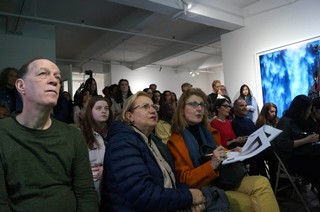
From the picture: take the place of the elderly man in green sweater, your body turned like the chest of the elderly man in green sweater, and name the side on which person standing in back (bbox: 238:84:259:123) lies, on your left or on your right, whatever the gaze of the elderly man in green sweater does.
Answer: on your left

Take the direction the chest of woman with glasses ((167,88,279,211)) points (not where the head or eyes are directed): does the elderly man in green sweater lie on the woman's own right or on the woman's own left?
on the woman's own right

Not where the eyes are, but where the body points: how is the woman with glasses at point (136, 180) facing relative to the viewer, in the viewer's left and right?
facing the viewer and to the right of the viewer

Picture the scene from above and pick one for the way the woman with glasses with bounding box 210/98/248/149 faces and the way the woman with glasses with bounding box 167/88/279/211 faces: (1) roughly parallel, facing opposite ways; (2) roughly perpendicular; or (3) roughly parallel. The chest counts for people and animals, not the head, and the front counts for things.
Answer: roughly parallel

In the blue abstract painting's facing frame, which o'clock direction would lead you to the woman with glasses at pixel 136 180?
The woman with glasses is roughly at 11 o'clock from the blue abstract painting.

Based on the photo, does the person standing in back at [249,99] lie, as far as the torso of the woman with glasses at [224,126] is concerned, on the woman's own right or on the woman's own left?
on the woman's own left

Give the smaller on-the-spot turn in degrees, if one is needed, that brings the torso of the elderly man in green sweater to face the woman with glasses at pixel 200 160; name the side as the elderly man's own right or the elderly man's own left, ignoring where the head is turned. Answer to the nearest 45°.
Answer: approximately 45° to the elderly man's own left

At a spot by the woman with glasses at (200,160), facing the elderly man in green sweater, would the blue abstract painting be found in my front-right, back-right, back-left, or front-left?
back-right

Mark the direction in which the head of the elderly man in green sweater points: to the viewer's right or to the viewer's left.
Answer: to the viewer's right

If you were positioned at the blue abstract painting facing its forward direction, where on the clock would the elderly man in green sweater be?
The elderly man in green sweater is roughly at 11 o'clock from the blue abstract painting.

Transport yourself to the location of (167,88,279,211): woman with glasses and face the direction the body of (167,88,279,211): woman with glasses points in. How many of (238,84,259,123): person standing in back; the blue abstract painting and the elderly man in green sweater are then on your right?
1

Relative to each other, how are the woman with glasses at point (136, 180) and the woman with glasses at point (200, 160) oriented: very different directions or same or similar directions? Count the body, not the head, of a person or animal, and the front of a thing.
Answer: same or similar directions

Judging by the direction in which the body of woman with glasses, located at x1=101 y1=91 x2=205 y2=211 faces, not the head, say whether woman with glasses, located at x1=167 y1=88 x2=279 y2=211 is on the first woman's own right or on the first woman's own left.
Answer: on the first woman's own left

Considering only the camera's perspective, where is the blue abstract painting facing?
facing the viewer and to the left of the viewer
